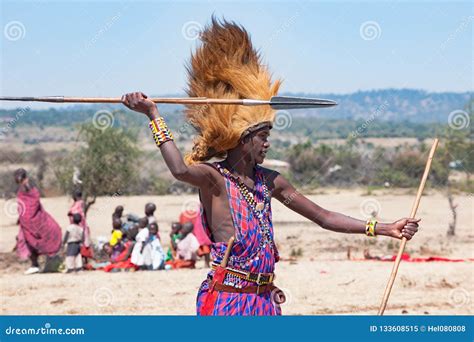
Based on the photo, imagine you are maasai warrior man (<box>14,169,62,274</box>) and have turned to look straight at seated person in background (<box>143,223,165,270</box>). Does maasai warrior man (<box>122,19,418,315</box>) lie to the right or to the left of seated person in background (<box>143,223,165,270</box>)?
right

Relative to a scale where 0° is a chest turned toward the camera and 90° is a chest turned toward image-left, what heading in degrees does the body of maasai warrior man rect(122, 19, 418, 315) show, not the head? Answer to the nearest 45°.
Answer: approximately 315°

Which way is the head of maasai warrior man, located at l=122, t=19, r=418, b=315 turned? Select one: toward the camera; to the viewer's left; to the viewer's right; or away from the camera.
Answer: to the viewer's right

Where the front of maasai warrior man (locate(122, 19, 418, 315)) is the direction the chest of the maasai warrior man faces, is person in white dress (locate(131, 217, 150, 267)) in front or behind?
behind
